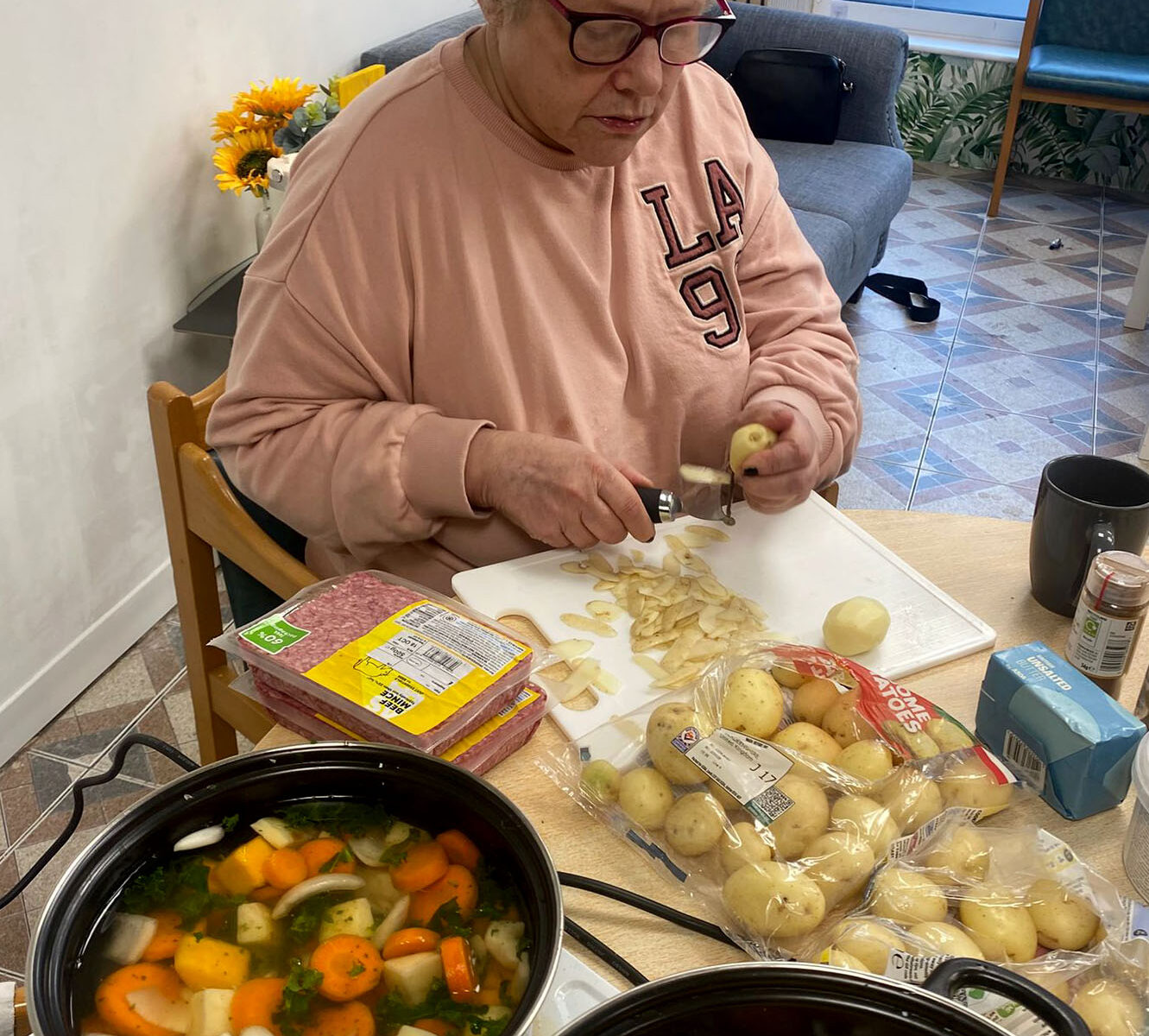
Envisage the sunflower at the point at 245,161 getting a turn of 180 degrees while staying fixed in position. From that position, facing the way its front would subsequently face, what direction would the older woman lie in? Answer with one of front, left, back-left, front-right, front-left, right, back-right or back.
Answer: back

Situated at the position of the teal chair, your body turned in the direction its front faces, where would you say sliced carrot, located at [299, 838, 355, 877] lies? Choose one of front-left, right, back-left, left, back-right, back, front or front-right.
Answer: front

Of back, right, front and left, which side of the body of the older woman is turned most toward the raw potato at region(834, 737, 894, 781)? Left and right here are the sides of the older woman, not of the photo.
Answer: front

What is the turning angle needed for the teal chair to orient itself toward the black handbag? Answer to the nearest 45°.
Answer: approximately 45° to its right

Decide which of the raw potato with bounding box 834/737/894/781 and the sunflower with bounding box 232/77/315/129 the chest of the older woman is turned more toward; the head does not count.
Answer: the raw potato

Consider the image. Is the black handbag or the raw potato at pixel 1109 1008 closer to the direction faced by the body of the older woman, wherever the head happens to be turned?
the raw potato

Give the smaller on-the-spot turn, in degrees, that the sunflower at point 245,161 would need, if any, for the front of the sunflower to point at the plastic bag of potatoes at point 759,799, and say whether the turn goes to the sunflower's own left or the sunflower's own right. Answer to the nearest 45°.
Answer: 0° — it already faces it

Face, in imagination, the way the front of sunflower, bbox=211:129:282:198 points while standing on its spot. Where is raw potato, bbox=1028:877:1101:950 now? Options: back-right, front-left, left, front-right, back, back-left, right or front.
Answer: front

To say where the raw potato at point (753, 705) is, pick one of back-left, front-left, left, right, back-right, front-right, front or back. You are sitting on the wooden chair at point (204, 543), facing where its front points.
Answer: front

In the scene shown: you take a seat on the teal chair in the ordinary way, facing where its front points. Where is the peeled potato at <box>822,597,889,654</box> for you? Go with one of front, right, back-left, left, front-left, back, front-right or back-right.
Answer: front

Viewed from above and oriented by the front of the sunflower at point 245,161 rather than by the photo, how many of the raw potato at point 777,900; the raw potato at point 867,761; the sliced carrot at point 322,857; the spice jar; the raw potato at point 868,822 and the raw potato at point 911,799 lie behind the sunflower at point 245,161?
0

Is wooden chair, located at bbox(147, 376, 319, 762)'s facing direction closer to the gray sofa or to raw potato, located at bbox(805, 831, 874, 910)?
the raw potato

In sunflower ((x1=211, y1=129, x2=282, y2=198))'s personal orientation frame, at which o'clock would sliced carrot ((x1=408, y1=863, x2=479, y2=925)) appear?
The sliced carrot is roughly at 12 o'clock from the sunflower.

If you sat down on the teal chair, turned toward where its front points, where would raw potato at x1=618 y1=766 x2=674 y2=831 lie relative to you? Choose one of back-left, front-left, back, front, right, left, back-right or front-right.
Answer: front

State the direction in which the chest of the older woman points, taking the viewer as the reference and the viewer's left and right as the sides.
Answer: facing the viewer and to the right of the viewer

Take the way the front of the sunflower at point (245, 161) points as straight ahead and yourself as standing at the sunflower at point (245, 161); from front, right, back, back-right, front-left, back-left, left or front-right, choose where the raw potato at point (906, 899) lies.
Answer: front

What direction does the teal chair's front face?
toward the camera
